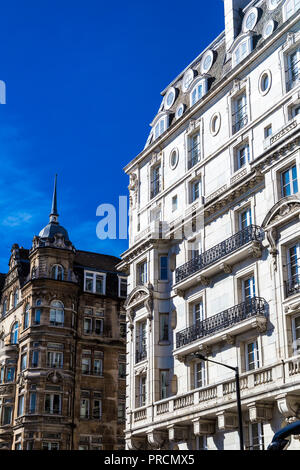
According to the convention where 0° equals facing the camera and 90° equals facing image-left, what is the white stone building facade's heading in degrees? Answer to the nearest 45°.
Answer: approximately 45°
